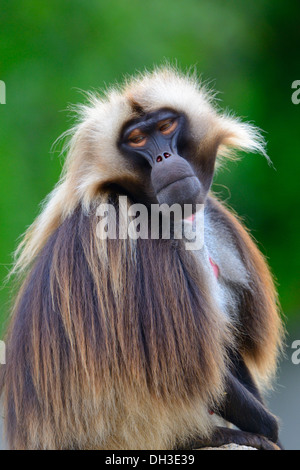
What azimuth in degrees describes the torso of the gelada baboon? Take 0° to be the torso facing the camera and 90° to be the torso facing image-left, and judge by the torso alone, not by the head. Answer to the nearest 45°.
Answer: approximately 315°
